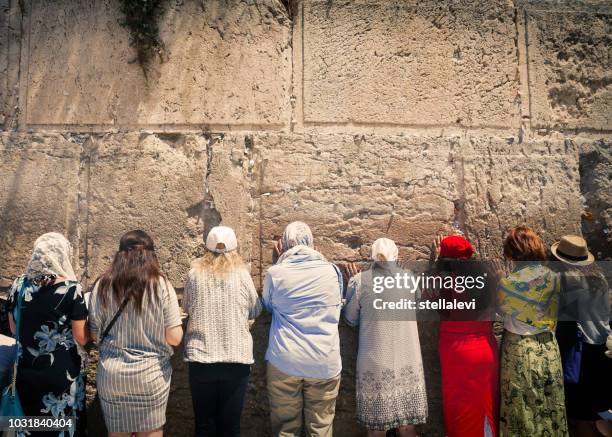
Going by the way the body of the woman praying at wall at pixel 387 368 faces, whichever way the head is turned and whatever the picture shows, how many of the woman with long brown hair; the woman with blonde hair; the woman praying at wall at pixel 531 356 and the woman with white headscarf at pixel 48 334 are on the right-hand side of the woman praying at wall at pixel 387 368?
1

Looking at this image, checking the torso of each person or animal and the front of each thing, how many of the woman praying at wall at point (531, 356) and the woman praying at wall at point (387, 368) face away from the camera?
2

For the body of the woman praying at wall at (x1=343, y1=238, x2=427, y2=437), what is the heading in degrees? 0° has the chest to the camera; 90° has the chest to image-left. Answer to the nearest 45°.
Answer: approximately 180°

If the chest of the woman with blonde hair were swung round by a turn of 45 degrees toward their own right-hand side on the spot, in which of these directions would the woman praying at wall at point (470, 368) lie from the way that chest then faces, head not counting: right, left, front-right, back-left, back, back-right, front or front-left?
front-right

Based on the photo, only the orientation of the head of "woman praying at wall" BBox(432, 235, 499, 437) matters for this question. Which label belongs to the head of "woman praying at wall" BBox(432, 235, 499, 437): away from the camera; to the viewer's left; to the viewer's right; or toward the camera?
away from the camera

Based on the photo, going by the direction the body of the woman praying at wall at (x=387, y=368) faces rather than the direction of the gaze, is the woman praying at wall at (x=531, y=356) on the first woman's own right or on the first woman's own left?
on the first woman's own right

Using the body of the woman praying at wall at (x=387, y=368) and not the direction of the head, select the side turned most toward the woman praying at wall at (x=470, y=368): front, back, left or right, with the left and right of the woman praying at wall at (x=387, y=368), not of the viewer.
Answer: right

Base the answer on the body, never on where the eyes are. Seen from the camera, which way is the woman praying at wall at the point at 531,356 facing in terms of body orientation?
away from the camera

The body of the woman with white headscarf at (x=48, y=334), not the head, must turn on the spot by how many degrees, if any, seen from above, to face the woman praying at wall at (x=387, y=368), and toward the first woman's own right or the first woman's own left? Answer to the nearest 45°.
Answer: approximately 90° to the first woman's own right

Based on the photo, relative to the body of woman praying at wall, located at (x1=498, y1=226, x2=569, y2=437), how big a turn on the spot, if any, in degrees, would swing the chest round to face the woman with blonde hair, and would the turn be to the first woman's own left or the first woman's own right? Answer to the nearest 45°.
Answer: approximately 135° to the first woman's own left

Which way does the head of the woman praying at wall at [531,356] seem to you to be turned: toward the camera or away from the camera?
away from the camera

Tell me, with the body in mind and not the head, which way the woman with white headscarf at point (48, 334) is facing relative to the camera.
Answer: away from the camera

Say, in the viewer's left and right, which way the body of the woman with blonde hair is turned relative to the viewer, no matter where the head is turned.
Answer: facing away from the viewer

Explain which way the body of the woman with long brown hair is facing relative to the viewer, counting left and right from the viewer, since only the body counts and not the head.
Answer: facing away from the viewer
